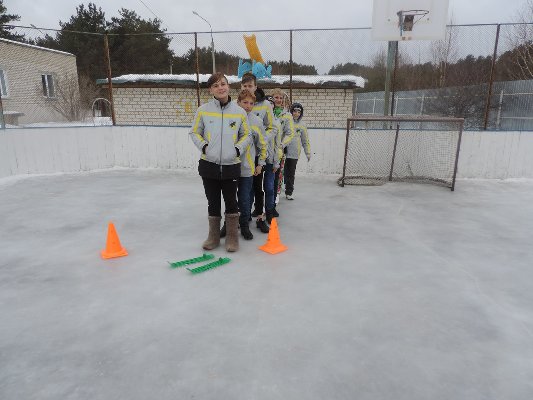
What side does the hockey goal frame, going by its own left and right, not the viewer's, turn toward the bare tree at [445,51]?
back

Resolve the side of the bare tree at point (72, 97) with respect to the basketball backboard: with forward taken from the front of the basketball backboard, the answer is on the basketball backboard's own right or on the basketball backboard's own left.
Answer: on the basketball backboard's own right

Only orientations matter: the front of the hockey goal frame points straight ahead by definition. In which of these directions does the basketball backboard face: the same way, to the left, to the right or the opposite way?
the same way

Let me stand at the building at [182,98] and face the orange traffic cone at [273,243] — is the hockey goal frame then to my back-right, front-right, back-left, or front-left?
front-left

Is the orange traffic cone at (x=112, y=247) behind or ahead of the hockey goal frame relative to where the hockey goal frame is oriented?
ahead

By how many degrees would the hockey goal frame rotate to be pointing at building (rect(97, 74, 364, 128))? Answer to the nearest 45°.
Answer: approximately 135° to its right

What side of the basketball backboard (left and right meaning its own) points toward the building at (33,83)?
right

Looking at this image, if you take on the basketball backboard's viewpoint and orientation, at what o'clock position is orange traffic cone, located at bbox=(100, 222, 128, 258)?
The orange traffic cone is roughly at 1 o'clock from the basketball backboard.

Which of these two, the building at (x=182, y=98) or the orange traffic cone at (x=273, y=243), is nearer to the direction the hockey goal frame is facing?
the orange traffic cone

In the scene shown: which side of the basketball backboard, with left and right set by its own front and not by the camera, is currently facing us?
front

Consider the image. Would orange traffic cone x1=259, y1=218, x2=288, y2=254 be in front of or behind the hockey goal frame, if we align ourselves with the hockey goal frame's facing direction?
in front
